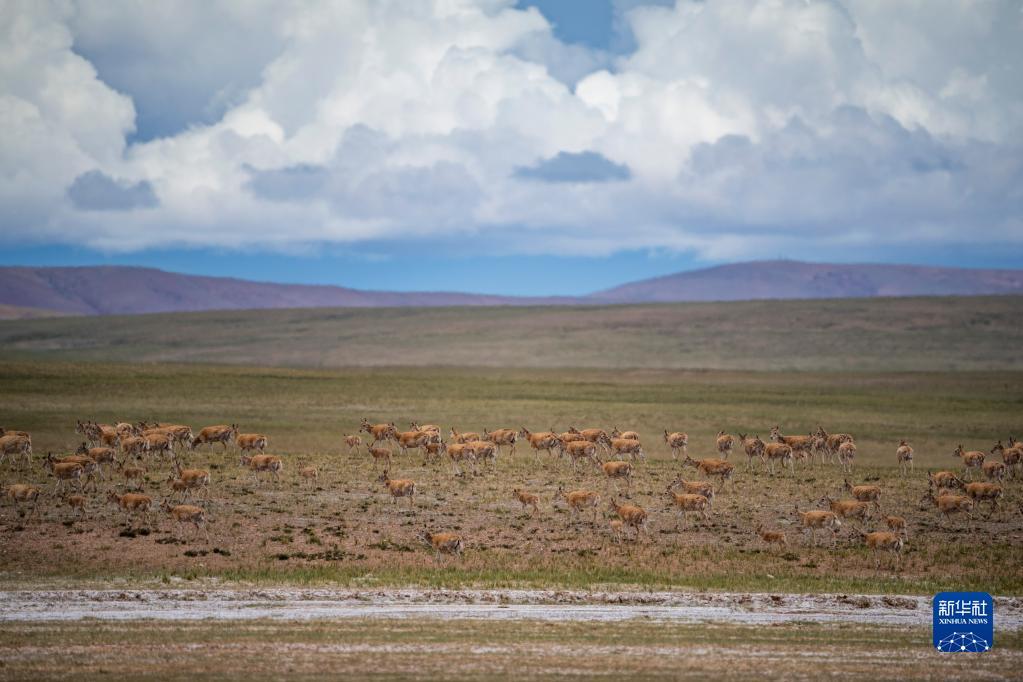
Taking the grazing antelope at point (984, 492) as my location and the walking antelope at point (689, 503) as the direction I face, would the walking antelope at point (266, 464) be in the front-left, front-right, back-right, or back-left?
front-right

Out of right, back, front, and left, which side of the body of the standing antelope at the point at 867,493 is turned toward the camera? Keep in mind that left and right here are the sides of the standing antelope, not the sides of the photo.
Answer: left
